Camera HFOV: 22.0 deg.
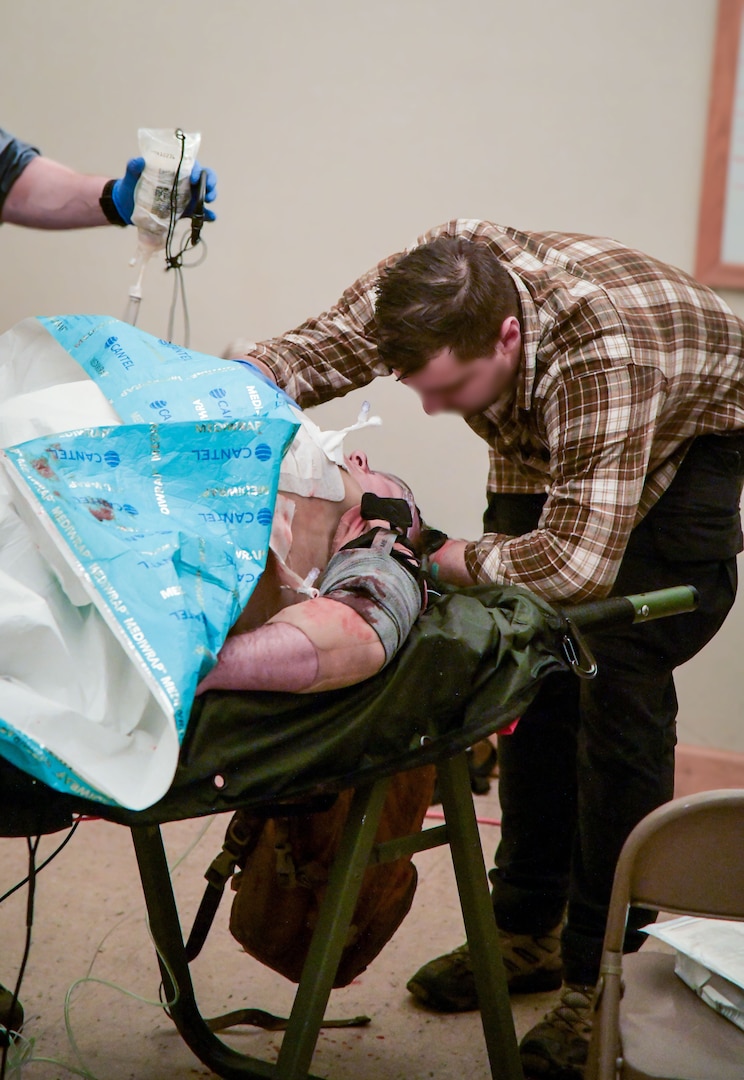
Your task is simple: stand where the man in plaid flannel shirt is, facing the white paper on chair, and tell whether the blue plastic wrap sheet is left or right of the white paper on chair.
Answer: right

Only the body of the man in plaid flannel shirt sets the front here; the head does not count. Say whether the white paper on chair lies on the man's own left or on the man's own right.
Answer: on the man's own left

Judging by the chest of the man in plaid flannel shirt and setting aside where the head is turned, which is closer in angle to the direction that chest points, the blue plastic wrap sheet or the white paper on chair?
the blue plastic wrap sheet

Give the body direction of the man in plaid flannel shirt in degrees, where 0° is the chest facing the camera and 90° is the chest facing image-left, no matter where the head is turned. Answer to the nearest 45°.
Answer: approximately 45°

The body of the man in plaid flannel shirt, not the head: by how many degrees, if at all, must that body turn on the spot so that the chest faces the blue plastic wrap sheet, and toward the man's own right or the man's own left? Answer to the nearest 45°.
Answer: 0° — they already face it
